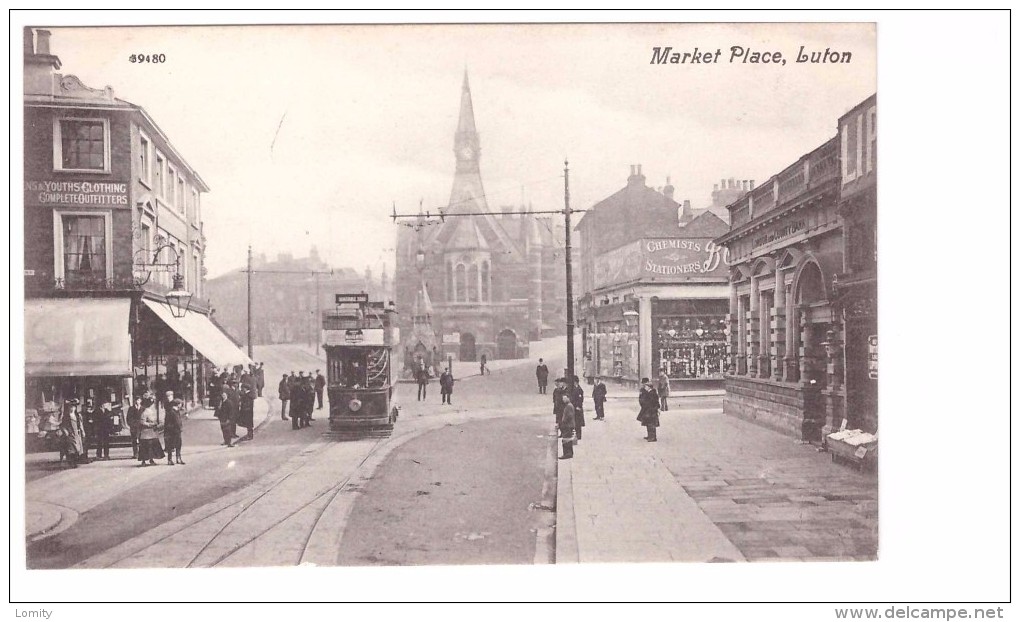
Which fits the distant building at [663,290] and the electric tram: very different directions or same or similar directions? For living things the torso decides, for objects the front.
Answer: same or similar directions

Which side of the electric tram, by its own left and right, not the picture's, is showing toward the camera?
front

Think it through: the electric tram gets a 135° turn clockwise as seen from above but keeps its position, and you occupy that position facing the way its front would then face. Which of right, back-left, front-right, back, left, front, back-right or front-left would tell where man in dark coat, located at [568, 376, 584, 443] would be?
back-right

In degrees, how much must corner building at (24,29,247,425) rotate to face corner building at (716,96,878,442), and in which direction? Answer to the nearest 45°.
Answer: approximately 45° to its left

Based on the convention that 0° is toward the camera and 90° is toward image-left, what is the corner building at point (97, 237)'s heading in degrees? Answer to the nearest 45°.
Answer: approximately 315°

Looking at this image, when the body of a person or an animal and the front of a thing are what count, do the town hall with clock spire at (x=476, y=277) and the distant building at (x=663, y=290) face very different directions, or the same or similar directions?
same or similar directions

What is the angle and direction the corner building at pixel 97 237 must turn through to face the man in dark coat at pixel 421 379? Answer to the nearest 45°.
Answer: approximately 90° to its left

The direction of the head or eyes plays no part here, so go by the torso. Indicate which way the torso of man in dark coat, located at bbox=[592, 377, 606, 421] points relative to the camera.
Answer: toward the camera
